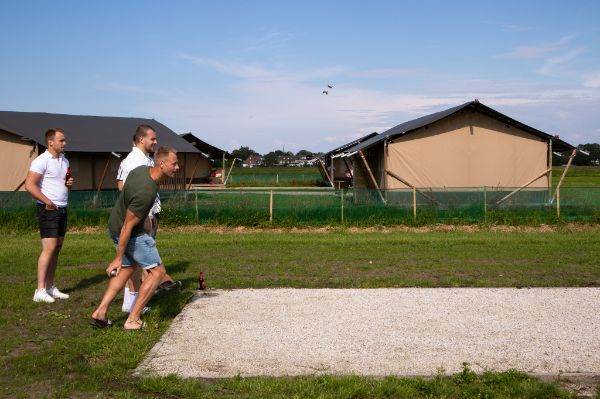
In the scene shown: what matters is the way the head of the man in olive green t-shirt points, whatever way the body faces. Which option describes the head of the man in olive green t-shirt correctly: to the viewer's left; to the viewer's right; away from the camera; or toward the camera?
to the viewer's right

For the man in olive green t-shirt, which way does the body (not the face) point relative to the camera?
to the viewer's right

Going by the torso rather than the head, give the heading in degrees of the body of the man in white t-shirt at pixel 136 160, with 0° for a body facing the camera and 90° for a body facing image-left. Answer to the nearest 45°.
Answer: approximately 270°

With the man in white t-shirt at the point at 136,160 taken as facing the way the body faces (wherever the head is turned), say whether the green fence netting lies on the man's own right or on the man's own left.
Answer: on the man's own left

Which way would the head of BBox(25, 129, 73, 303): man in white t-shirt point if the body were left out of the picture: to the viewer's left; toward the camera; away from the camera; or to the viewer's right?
to the viewer's right

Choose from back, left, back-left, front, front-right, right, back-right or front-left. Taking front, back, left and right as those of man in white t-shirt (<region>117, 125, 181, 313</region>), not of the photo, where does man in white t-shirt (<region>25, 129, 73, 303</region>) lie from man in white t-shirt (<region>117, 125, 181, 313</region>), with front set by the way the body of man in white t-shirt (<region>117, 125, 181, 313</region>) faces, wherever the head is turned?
back-left

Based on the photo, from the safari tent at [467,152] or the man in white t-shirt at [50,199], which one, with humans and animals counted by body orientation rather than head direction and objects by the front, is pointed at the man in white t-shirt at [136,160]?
the man in white t-shirt at [50,199]

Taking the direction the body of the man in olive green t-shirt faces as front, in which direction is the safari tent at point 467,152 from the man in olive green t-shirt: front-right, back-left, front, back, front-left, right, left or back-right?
front-left

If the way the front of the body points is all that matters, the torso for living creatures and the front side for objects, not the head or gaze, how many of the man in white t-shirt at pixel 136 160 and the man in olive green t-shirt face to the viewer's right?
2

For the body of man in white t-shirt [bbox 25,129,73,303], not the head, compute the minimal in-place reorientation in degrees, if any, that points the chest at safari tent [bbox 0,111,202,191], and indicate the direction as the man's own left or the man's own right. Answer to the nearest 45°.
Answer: approximately 135° to the man's own left

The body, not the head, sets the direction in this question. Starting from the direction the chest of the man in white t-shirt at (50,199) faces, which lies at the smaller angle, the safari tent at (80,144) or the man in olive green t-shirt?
the man in olive green t-shirt

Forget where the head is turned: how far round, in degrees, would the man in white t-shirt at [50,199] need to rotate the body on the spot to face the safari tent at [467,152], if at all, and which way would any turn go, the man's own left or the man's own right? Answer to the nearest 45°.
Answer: approximately 90° to the man's own left

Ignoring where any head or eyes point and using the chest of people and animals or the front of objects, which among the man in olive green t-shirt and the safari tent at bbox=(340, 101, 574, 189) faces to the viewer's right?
the man in olive green t-shirt
